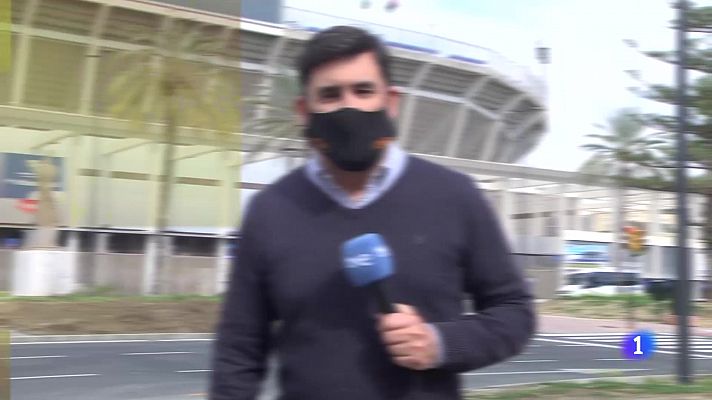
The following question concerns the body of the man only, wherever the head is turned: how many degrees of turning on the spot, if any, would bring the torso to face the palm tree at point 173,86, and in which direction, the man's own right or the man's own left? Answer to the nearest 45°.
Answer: approximately 180°

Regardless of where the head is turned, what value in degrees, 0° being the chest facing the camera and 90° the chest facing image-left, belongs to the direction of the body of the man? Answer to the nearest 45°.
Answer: approximately 0°

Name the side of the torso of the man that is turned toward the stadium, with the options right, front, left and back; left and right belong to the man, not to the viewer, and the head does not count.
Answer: back

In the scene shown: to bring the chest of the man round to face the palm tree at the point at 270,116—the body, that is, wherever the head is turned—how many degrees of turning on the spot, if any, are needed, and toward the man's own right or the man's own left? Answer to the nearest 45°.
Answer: approximately 180°

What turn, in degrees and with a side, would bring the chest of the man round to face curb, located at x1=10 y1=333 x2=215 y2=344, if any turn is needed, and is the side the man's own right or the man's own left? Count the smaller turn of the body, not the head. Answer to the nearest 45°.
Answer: approximately 180°

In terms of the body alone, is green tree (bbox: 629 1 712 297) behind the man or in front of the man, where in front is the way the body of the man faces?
behind

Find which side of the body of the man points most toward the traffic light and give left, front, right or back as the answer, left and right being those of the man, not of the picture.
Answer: back
